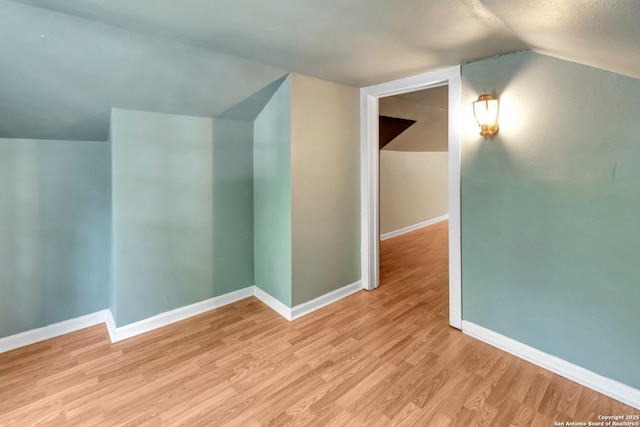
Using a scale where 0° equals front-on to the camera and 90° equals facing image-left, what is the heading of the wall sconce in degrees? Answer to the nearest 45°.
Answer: approximately 45°
